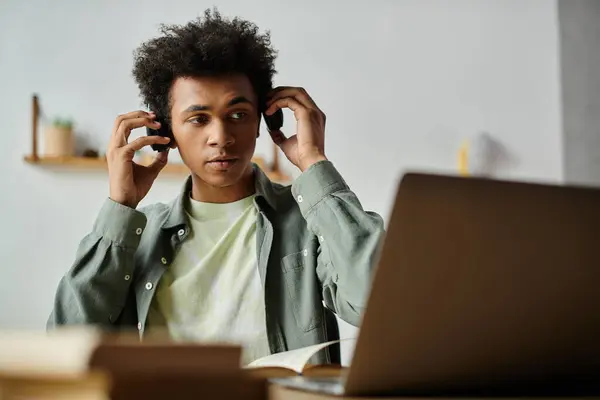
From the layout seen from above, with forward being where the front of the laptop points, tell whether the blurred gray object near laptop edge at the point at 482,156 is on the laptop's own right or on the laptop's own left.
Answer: on the laptop's own right

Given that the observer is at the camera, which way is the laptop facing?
facing away from the viewer and to the left of the viewer

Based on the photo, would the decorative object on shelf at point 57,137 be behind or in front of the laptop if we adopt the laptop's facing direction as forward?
in front

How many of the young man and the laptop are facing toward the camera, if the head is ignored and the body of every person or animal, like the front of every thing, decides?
1

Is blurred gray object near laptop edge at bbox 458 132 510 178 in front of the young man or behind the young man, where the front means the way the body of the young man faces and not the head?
behind

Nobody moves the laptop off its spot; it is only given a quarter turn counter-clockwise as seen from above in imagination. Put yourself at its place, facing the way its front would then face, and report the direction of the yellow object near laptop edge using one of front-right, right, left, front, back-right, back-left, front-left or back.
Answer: back-right

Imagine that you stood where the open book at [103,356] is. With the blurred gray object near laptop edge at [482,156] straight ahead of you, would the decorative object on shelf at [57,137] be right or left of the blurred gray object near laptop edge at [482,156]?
left

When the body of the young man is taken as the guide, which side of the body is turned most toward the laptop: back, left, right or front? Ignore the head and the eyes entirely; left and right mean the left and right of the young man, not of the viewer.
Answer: front

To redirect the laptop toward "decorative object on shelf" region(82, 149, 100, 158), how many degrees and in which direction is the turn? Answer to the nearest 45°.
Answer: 0° — it already faces it

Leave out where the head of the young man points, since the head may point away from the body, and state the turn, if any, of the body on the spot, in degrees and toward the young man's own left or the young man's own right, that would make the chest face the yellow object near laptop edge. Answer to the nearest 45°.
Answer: approximately 135° to the young man's own left
